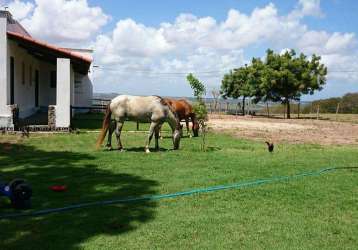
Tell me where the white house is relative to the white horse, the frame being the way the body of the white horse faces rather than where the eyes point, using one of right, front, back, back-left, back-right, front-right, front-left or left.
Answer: back-left

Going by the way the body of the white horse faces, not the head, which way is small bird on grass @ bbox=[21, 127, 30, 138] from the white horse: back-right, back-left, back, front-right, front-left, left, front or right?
back-left

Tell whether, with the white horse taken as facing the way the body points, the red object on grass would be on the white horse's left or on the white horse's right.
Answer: on the white horse's right

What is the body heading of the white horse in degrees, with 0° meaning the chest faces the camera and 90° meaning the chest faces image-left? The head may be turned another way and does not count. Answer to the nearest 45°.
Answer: approximately 270°

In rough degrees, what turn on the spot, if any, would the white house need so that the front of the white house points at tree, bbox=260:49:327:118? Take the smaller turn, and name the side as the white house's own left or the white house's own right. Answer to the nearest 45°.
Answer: approximately 90° to the white house's own left

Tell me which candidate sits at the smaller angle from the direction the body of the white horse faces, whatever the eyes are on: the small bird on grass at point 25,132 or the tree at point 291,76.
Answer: the tree
